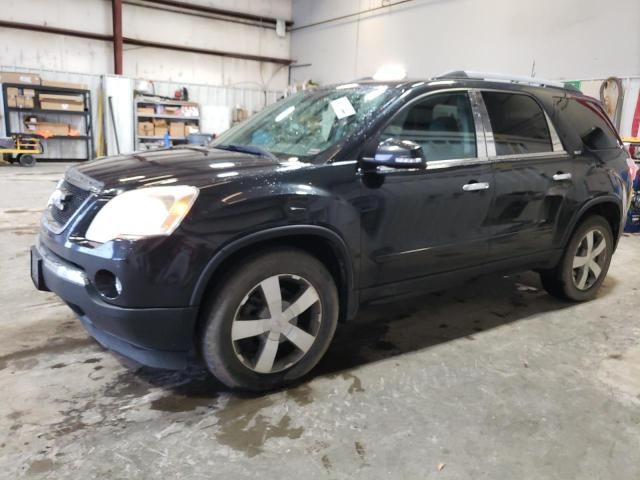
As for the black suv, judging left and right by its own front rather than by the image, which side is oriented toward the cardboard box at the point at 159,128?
right

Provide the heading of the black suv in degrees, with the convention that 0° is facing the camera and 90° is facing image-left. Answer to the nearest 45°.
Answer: approximately 45°

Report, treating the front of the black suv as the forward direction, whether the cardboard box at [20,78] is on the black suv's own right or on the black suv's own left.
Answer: on the black suv's own right

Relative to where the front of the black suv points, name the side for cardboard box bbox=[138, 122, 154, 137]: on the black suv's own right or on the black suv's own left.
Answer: on the black suv's own right

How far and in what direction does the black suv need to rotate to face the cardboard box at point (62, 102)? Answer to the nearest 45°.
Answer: approximately 90° to its right

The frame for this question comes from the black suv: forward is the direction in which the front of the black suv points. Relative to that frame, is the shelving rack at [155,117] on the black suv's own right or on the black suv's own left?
on the black suv's own right

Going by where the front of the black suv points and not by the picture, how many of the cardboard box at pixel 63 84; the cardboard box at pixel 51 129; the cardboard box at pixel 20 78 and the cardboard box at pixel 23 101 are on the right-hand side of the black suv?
4
